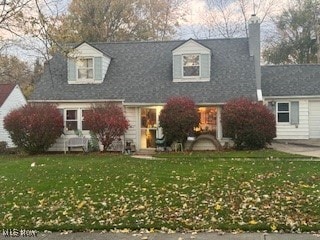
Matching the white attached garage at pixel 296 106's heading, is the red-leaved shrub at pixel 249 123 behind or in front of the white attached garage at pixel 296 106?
in front

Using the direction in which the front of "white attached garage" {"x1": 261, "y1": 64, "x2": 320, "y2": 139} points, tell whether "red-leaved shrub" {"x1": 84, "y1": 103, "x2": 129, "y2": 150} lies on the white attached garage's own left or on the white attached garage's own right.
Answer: on the white attached garage's own right

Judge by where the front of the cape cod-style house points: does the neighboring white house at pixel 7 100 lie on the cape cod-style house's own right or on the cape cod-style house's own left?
on the cape cod-style house's own right

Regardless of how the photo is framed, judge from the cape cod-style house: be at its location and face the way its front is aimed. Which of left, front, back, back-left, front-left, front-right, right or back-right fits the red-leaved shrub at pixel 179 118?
front

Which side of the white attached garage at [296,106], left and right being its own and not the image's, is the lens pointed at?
front

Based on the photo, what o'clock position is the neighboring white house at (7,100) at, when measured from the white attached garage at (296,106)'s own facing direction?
the neighboring white house at (7,100) is roughly at 3 o'clock from the white attached garage at (296,106).

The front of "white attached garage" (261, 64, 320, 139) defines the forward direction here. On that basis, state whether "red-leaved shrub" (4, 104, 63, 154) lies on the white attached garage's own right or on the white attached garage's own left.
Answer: on the white attached garage's own right

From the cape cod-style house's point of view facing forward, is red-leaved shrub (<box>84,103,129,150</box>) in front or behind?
in front

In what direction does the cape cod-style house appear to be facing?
toward the camera
